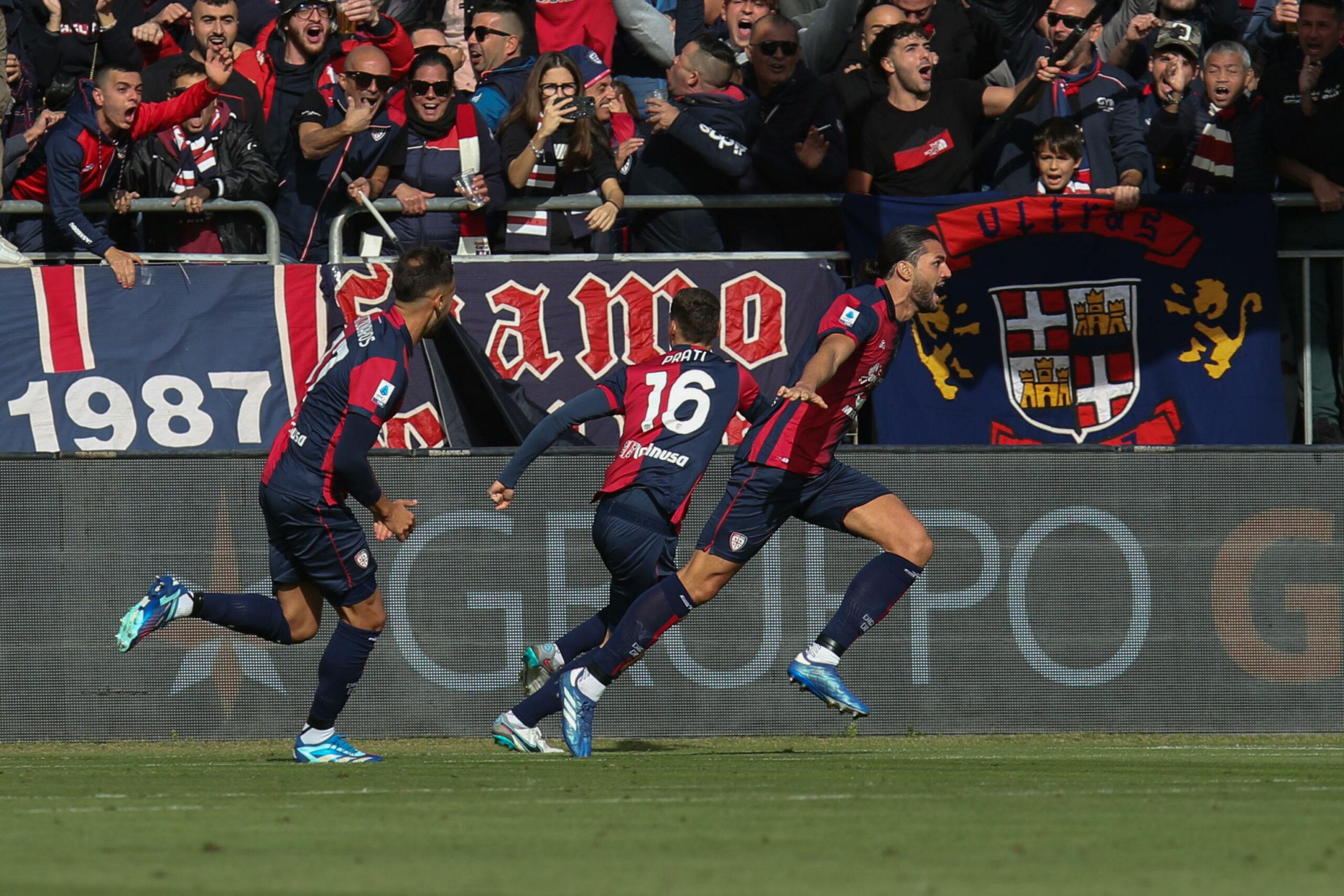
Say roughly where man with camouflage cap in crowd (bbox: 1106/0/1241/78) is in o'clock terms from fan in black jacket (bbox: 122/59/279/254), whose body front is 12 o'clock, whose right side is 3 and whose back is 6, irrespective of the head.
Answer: The man with camouflage cap in crowd is roughly at 9 o'clock from the fan in black jacket.

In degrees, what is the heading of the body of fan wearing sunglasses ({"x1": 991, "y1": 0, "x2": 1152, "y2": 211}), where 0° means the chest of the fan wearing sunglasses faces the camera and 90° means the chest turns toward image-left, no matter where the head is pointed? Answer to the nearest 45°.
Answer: approximately 45°

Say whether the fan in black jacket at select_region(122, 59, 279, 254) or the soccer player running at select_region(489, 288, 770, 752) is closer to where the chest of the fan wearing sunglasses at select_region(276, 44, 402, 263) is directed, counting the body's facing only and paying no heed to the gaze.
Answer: the soccer player running

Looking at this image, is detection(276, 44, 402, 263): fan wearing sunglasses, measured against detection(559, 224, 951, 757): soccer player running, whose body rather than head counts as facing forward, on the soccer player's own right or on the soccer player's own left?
on the soccer player's own left

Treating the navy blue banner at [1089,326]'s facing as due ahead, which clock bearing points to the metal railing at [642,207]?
The metal railing is roughly at 3 o'clock from the navy blue banner.

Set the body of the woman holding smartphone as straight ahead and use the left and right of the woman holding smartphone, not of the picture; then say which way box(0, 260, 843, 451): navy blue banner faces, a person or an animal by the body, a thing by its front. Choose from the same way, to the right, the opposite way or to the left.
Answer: the same way

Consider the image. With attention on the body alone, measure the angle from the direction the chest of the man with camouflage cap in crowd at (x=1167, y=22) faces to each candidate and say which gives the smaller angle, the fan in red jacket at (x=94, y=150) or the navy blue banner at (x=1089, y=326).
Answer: the navy blue banner

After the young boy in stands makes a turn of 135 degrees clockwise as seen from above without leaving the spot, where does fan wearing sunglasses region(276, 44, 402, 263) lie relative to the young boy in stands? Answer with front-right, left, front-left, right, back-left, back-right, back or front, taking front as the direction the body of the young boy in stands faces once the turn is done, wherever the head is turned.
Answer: front-left

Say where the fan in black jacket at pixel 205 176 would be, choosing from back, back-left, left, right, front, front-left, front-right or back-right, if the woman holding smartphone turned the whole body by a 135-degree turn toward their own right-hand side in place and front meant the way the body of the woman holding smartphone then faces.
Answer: front-left

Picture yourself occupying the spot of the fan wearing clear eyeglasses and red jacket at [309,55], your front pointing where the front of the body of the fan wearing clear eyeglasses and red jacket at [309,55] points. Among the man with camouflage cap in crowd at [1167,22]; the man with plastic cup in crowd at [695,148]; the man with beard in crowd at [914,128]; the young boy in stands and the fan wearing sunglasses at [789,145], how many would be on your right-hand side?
0

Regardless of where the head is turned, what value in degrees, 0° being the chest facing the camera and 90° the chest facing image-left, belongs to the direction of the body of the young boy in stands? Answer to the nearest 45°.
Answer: approximately 0°

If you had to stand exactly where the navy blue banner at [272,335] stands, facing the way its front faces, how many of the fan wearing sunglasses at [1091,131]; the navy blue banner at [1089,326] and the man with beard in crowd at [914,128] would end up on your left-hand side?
3

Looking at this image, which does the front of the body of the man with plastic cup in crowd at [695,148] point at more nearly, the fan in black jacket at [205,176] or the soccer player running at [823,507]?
the fan in black jacket

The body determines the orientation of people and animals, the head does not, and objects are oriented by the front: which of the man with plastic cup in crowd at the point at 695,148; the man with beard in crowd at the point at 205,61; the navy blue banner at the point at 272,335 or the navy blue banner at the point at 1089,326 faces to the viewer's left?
the man with plastic cup in crowd at the point at 695,148

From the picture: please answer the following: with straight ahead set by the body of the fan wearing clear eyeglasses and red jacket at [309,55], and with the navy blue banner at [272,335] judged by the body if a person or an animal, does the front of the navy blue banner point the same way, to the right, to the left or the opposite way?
the same way

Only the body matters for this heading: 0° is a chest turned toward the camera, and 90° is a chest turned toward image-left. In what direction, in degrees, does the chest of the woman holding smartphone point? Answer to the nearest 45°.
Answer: approximately 0°

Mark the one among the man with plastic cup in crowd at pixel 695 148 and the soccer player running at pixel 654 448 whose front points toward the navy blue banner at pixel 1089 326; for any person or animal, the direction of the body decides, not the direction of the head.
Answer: the soccer player running

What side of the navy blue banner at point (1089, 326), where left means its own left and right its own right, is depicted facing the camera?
front

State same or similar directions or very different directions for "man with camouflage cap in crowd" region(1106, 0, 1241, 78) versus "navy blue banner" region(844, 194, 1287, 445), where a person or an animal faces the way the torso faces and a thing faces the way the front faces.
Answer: same or similar directions

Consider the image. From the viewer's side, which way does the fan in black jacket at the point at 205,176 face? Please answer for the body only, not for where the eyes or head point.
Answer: toward the camera
